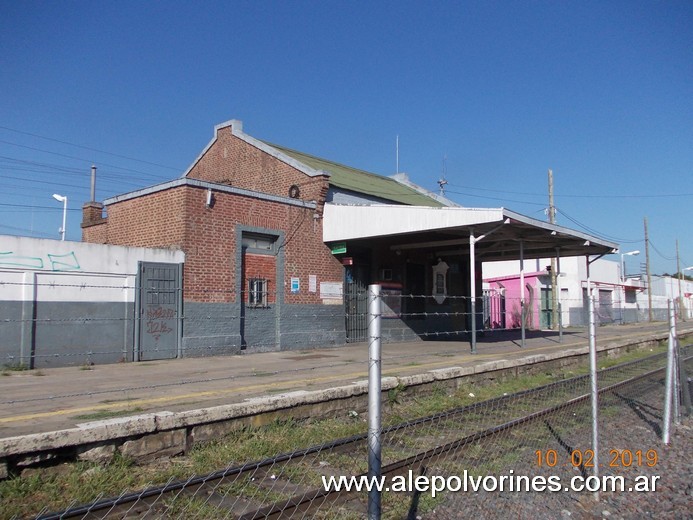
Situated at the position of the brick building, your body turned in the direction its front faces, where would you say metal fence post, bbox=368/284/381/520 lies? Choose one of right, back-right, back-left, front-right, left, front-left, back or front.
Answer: front-right

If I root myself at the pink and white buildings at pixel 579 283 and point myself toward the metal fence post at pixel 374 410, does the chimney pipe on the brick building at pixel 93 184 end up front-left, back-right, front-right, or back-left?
front-right

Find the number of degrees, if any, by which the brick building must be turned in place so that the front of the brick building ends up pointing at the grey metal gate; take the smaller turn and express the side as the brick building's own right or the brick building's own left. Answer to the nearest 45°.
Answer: approximately 90° to the brick building's own right

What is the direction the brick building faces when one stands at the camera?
facing the viewer and to the right of the viewer

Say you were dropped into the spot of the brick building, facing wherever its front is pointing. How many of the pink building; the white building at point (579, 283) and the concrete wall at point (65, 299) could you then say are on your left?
2

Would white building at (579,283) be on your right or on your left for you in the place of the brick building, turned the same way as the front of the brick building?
on your left

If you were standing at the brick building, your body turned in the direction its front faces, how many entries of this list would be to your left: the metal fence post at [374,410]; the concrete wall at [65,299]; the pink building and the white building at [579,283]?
2

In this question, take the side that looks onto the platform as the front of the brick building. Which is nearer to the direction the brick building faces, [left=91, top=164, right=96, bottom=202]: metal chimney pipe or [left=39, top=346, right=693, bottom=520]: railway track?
the railway track

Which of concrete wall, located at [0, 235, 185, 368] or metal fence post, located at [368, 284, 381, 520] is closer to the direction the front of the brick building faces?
the metal fence post

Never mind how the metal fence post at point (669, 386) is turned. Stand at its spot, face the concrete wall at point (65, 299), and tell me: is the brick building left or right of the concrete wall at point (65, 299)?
right

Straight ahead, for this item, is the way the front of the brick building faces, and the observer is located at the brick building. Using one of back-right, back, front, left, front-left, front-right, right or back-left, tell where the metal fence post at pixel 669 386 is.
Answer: front

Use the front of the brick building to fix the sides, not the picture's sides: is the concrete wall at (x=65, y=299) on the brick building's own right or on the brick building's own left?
on the brick building's own right

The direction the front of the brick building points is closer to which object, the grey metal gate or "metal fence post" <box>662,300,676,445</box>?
the metal fence post

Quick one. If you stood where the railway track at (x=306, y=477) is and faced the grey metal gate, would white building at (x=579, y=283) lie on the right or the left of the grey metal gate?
right

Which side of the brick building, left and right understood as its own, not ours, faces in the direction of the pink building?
left
